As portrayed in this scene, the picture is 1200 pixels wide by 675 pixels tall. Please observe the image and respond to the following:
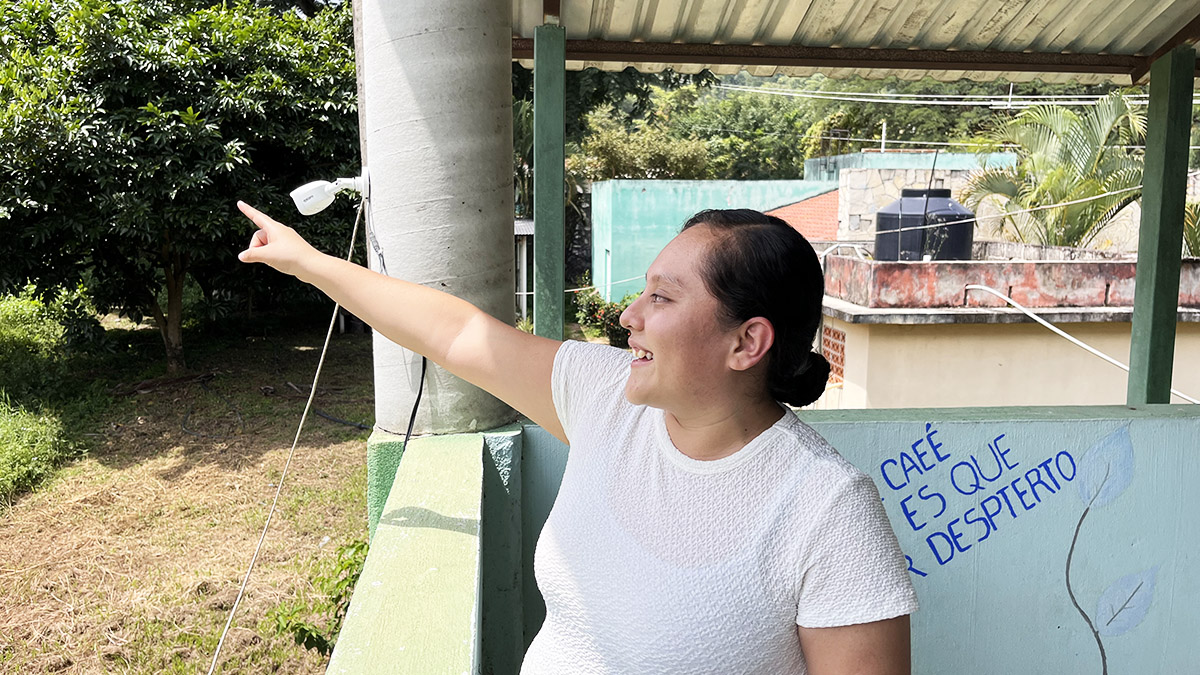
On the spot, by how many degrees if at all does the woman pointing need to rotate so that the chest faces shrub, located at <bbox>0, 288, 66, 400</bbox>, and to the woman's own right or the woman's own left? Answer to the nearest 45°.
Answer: approximately 90° to the woman's own right

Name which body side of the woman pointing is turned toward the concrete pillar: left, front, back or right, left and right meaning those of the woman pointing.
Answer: right

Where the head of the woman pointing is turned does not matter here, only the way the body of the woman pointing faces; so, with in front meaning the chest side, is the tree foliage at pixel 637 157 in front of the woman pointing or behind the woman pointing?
behind

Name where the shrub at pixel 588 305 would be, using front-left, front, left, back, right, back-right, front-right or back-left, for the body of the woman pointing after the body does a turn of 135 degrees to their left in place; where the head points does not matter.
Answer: left

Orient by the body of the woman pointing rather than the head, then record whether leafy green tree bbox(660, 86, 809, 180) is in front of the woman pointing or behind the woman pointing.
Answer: behind

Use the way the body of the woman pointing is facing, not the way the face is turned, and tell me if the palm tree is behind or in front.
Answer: behind

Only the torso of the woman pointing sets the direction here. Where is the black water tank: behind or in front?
behind

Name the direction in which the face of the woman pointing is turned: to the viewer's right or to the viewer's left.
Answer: to the viewer's left

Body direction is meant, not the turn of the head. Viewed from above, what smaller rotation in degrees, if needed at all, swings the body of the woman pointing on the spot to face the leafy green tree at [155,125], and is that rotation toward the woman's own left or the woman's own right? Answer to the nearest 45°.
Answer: approximately 90° to the woman's own right

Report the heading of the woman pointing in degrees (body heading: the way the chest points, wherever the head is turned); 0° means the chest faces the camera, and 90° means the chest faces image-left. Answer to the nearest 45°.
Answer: approximately 45°

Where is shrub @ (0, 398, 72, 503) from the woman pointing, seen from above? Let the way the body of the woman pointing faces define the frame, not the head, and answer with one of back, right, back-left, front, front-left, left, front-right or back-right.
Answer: right
